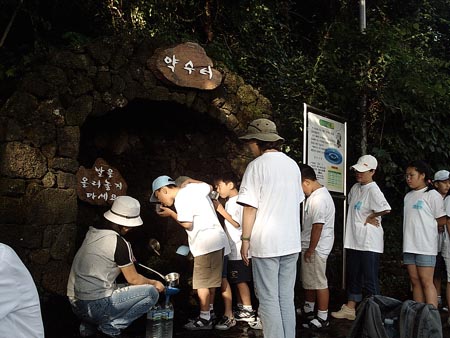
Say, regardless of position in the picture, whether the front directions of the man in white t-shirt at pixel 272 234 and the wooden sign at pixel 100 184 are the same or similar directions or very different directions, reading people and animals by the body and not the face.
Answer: very different directions

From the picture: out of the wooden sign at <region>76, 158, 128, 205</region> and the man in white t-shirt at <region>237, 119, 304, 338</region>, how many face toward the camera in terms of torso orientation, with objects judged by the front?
1

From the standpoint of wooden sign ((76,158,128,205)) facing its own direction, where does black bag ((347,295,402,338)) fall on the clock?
The black bag is roughly at 11 o'clock from the wooden sign.

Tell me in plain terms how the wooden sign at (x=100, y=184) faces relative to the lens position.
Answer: facing the viewer

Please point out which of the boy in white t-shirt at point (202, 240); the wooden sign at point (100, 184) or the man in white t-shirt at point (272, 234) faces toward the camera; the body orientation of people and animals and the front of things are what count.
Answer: the wooden sign

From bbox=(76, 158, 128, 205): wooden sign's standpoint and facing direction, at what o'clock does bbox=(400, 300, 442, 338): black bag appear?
The black bag is roughly at 11 o'clock from the wooden sign.

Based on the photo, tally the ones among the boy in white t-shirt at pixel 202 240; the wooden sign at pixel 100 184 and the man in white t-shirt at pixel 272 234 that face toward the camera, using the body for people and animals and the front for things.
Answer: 1

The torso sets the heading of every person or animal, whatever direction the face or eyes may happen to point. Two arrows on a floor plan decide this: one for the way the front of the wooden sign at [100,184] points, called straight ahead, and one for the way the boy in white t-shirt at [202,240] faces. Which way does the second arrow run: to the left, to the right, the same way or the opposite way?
to the right

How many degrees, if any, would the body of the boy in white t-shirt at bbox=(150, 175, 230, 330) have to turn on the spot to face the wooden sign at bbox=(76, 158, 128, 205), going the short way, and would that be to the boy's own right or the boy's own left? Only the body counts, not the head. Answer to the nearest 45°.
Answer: approximately 45° to the boy's own right

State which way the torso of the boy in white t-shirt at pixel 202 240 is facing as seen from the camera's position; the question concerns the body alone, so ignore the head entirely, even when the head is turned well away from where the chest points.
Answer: to the viewer's left

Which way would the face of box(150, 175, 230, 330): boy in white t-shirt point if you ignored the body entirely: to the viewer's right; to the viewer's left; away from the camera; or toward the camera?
to the viewer's left

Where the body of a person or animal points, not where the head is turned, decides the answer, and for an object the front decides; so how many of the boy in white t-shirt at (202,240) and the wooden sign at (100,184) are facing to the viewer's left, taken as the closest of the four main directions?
1
